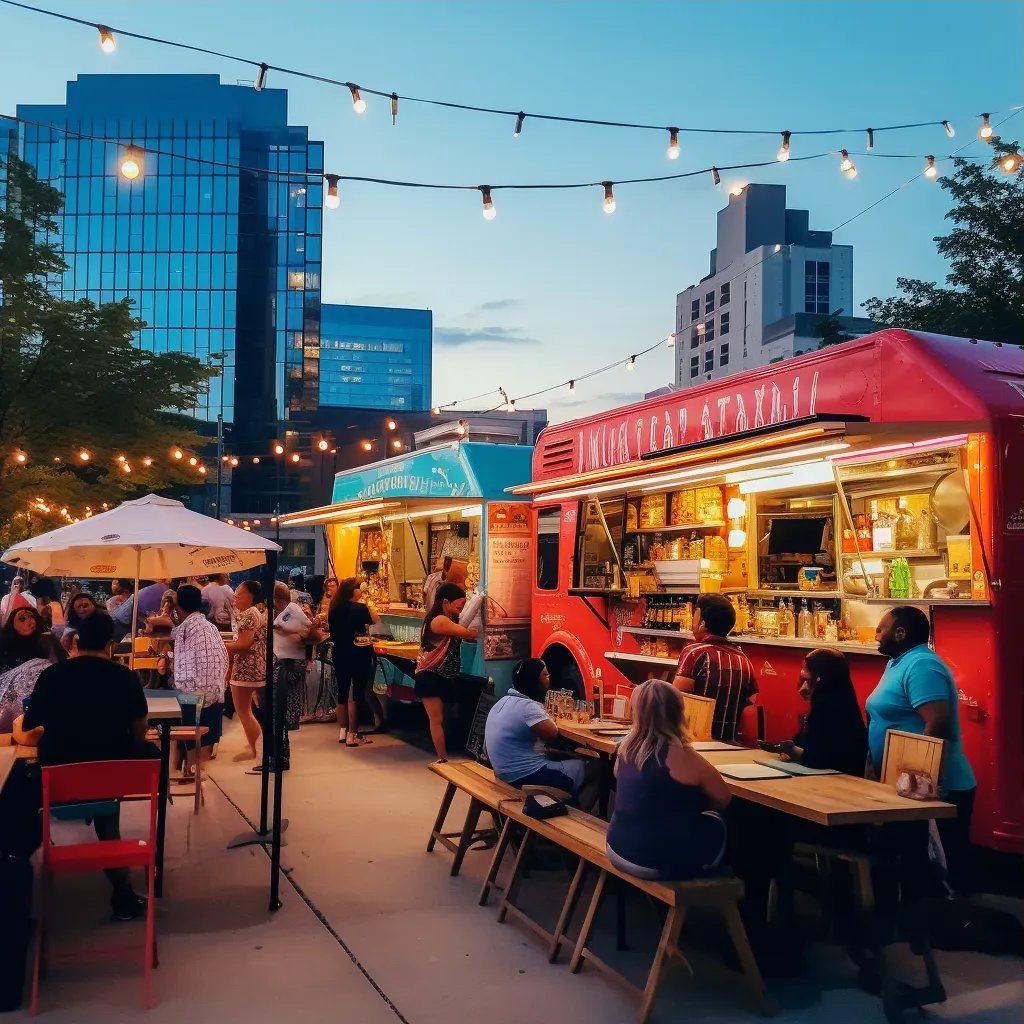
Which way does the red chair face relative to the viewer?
away from the camera

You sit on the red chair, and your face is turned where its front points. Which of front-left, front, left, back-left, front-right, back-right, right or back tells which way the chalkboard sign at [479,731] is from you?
front-right

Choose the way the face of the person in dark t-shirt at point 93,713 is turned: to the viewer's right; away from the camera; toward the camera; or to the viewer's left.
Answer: away from the camera

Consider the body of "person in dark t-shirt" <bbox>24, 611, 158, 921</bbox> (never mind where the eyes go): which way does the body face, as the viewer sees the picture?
away from the camera

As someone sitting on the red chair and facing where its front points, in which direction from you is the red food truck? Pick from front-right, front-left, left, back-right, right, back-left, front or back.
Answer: right

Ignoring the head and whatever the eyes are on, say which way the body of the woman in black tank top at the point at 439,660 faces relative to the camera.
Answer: to the viewer's right

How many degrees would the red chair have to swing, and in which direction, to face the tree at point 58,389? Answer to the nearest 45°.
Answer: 0° — it already faces it

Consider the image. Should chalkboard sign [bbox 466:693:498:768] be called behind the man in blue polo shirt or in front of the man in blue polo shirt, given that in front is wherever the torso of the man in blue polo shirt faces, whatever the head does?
in front

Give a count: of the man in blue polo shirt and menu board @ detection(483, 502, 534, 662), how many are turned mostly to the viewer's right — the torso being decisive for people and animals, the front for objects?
0

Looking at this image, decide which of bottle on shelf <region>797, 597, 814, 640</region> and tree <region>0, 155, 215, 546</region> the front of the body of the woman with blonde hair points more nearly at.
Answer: the bottle on shelf

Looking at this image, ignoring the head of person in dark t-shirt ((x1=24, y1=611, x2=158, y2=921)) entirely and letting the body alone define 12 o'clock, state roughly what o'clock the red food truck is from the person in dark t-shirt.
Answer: The red food truck is roughly at 3 o'clock from the person in dark t-shirt.

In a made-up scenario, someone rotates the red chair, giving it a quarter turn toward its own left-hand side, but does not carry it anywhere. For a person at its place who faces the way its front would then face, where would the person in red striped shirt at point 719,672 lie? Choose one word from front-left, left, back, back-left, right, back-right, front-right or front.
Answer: back

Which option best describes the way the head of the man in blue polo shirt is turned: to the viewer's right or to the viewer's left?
to the viewer's left

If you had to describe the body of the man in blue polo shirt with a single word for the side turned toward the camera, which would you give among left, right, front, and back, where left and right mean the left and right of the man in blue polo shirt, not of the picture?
left

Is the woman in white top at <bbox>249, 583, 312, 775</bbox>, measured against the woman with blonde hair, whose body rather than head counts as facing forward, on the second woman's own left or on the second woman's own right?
on the second woman's own left

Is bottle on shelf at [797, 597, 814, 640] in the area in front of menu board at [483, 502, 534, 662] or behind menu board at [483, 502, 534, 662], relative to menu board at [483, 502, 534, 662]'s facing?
in front
